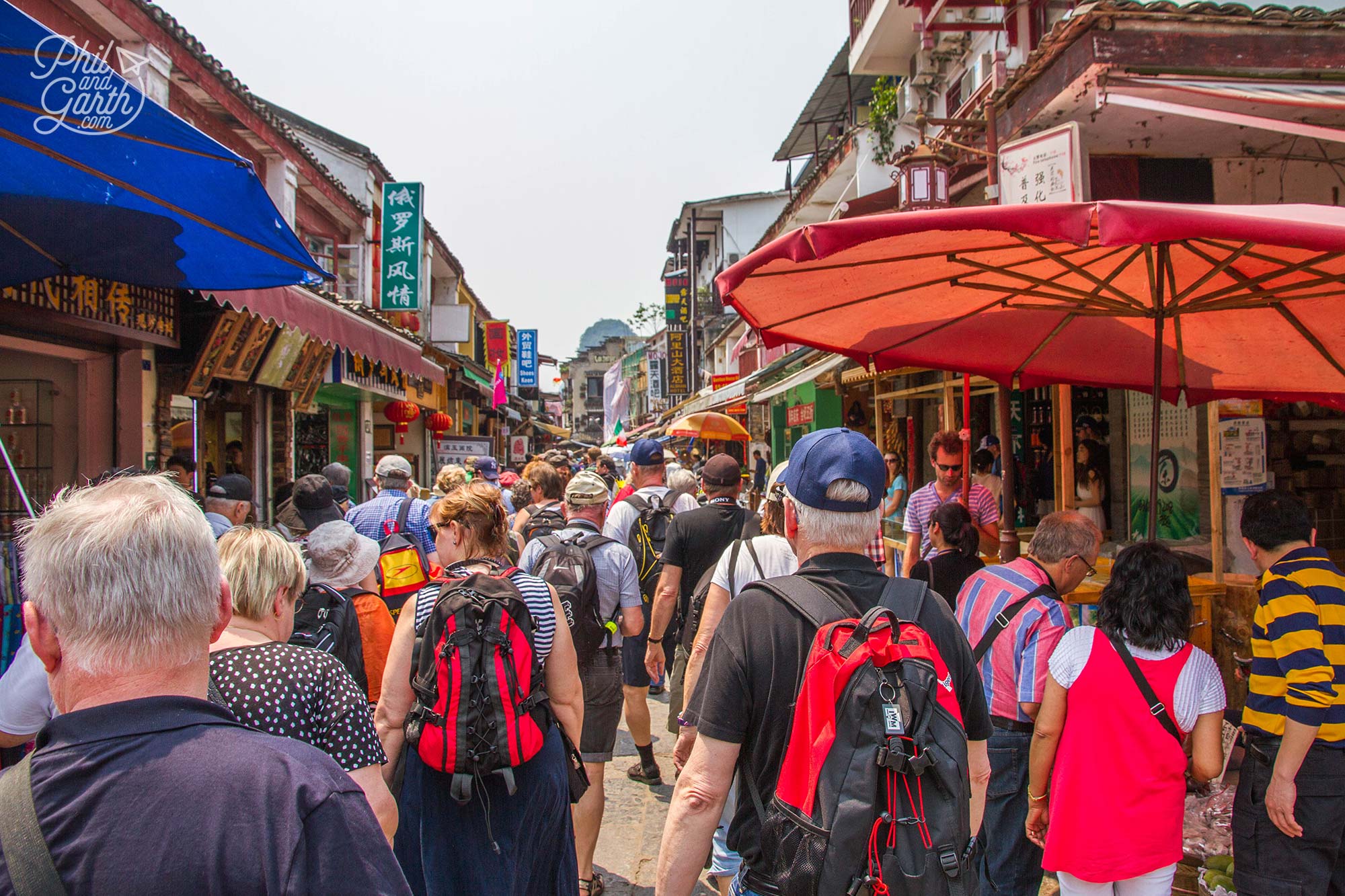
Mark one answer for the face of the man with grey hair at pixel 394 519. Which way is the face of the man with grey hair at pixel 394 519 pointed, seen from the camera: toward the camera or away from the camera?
away from the camera

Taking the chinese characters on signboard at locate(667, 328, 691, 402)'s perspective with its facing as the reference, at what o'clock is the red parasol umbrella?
The red parasol umbrella is roughly at 12 o'clock from the chinese characters on signboard.

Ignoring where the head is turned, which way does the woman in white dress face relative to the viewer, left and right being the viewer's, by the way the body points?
facing the viewer and to the left of the viewer

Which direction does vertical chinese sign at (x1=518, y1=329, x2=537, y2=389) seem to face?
toward the camera

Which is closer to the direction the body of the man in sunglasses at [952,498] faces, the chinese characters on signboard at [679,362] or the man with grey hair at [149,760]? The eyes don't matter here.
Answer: the man with grey hair

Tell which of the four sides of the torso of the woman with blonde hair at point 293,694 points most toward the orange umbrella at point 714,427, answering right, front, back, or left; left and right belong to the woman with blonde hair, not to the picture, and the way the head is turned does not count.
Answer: front

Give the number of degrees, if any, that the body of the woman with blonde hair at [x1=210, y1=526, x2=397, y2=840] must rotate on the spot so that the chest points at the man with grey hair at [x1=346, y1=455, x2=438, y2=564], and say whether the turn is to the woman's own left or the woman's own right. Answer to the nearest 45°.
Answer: approximately 45° to the woman's own left

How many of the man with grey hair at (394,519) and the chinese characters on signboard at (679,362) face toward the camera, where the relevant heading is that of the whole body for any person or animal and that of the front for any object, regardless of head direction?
1

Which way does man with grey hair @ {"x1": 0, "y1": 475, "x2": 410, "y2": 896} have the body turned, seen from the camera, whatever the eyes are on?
away from the camera

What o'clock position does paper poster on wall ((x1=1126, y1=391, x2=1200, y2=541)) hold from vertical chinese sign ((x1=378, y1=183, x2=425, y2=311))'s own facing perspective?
The paper poster on wall is roughly at 11 o'clock from the vertical chinese sign.

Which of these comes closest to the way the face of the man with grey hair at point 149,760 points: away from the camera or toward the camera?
away from the camera

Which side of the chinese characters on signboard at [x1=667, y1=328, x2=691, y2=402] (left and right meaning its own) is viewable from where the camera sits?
front

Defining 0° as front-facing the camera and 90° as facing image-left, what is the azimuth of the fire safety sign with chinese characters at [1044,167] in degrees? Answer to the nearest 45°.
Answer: approximately 45°

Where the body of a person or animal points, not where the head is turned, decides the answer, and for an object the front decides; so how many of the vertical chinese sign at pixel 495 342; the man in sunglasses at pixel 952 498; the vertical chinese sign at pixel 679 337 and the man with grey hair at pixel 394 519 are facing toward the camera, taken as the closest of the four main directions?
3

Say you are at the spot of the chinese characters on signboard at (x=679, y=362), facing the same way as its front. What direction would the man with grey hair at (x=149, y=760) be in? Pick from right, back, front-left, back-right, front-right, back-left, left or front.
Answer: front

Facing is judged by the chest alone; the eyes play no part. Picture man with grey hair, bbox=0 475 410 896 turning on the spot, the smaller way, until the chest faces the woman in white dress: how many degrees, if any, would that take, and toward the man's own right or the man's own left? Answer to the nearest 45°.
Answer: approximately 45° to the man's own right

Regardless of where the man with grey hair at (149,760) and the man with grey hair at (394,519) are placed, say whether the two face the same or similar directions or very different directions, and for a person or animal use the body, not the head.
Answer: same or similar directions

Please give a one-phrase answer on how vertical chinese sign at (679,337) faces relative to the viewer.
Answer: facing the viewer
